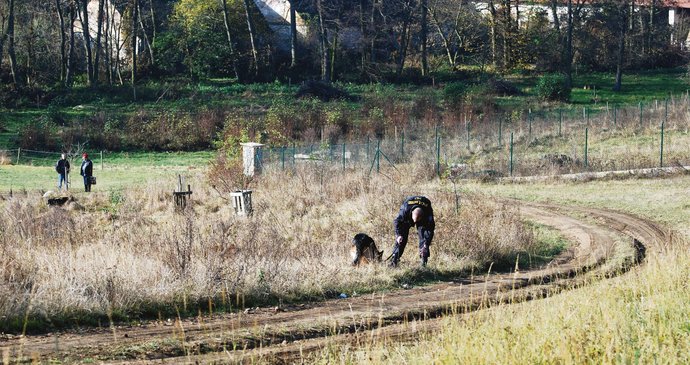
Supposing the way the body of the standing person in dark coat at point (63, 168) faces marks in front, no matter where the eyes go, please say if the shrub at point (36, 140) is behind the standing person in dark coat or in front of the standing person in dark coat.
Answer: behind

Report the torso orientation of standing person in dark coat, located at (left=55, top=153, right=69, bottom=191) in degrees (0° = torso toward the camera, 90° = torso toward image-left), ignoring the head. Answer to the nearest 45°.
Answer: approximately 0°

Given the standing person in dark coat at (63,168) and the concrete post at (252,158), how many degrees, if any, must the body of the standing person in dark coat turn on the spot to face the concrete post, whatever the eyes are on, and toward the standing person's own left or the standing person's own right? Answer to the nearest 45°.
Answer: approximately 90° to the standing person's own left

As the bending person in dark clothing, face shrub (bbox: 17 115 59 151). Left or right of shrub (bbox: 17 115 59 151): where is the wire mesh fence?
right

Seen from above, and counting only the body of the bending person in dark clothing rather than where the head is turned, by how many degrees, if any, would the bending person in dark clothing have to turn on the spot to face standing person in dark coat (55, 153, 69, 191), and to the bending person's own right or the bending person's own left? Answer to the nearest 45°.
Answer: approximately 135° to the bending person's own right

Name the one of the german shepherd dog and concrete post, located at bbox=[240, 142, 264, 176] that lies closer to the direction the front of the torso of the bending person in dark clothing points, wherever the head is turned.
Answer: the german shepherd dog

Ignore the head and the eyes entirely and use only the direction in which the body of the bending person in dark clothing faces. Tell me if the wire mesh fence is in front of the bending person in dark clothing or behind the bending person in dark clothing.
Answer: behind
